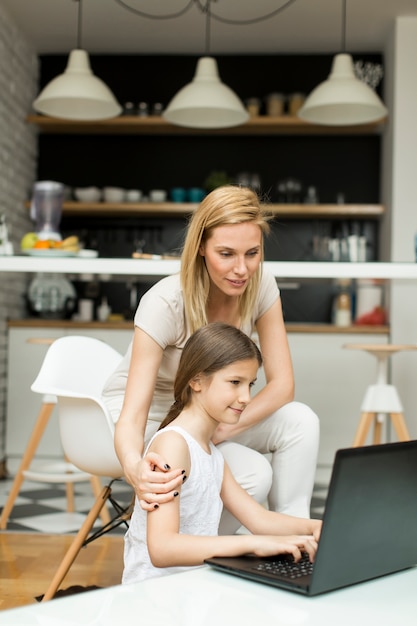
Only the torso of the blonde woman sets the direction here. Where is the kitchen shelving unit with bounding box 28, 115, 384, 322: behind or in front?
behind

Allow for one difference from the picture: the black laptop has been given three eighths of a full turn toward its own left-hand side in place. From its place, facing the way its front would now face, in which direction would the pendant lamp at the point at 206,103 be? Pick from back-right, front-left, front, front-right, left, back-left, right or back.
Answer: back

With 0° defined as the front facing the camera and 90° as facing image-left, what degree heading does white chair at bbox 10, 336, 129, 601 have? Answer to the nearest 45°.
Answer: approximately 315°

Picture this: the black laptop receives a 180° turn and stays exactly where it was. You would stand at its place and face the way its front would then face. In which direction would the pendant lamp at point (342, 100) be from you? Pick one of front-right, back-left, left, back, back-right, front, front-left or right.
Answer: back-left

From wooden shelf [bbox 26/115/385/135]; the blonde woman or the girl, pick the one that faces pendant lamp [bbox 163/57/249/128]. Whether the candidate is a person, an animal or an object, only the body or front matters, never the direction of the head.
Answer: the wooden shelf

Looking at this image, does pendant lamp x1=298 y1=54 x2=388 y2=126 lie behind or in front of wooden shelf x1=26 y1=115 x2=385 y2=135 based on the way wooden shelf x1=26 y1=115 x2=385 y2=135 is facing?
in front

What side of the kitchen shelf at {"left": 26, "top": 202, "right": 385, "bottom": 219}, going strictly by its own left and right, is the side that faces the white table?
front

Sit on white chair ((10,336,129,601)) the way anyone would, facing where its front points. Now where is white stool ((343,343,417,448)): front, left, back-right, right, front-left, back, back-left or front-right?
left

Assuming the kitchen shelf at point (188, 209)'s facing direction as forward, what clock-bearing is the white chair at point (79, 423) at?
The white chair is roughly at 12 o'clock from the kitchen shelf.

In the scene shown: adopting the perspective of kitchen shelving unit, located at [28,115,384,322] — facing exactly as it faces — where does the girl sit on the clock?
The girl is roughly at 12 o'clock from the kitchen shelving unit.

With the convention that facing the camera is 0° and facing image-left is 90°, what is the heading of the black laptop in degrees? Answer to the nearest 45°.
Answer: approximately 135°

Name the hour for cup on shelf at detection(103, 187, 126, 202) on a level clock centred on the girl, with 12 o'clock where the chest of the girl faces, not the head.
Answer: The cup on shelf is roughly at 7 o'clock from the girl.

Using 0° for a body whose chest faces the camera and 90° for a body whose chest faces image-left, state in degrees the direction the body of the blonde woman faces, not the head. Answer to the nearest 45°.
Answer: approximately 315°

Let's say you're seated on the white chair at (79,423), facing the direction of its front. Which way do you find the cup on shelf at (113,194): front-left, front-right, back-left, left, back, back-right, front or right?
back-left
